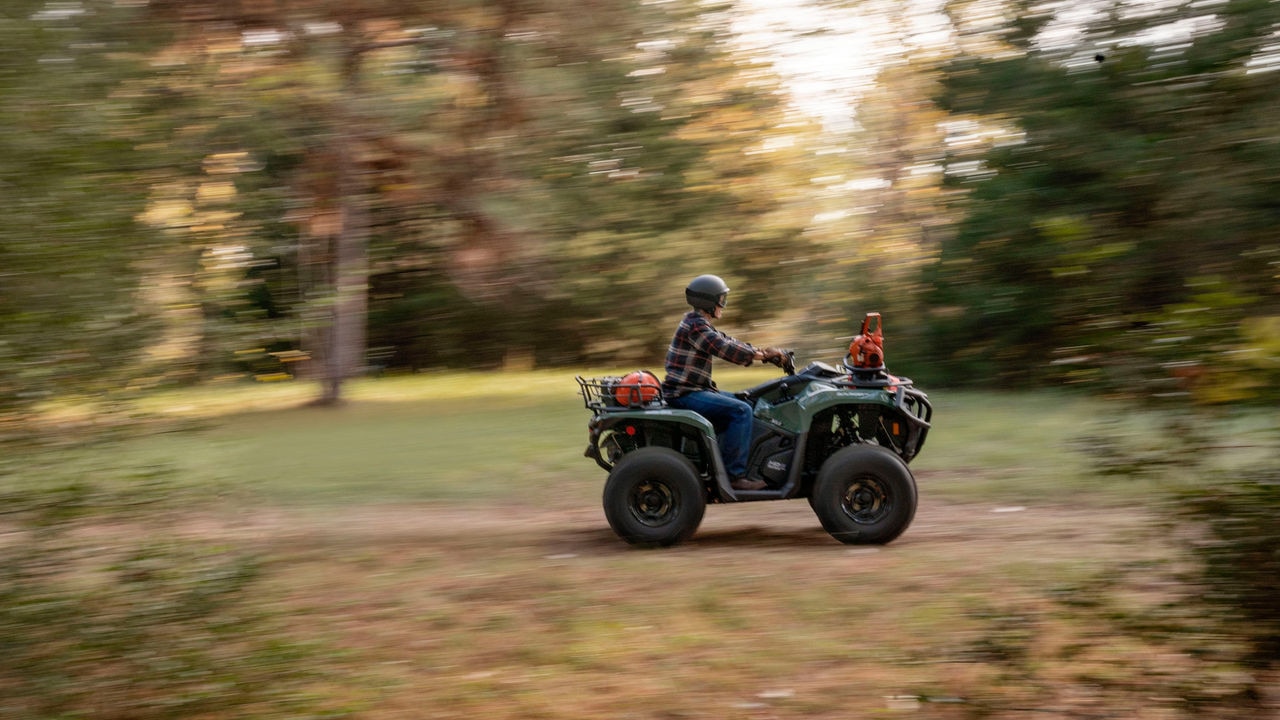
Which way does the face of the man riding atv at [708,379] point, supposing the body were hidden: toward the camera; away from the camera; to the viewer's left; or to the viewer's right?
to the viewer's right

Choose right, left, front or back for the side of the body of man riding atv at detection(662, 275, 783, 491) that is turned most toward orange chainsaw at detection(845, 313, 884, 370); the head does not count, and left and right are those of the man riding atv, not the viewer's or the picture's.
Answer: front

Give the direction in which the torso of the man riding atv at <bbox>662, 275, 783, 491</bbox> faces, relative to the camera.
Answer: to the viewer's right

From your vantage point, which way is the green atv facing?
to the viewer's right
